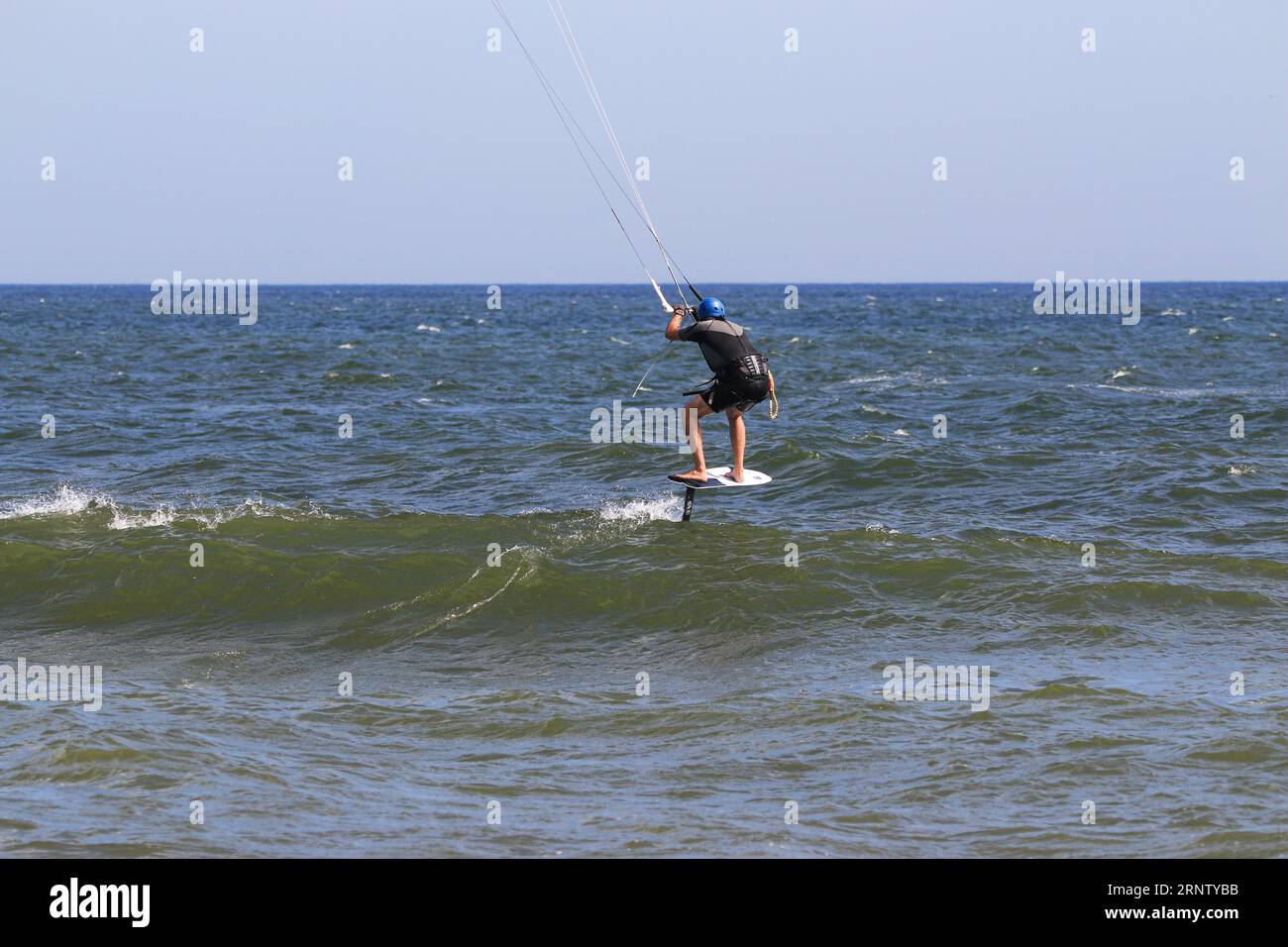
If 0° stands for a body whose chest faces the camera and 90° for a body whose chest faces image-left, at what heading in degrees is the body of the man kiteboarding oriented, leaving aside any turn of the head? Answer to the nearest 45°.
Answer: approximately 135°
